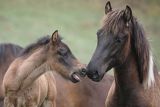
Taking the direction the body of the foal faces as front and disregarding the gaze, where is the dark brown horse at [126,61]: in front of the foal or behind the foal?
in front

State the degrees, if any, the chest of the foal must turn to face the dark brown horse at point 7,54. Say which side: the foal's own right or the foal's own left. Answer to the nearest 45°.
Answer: approximately 180°

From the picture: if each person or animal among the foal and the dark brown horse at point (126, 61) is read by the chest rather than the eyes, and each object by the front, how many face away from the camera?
0

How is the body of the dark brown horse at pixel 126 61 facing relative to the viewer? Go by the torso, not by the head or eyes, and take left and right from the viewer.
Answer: facing the viewer and to the left of the viewer
